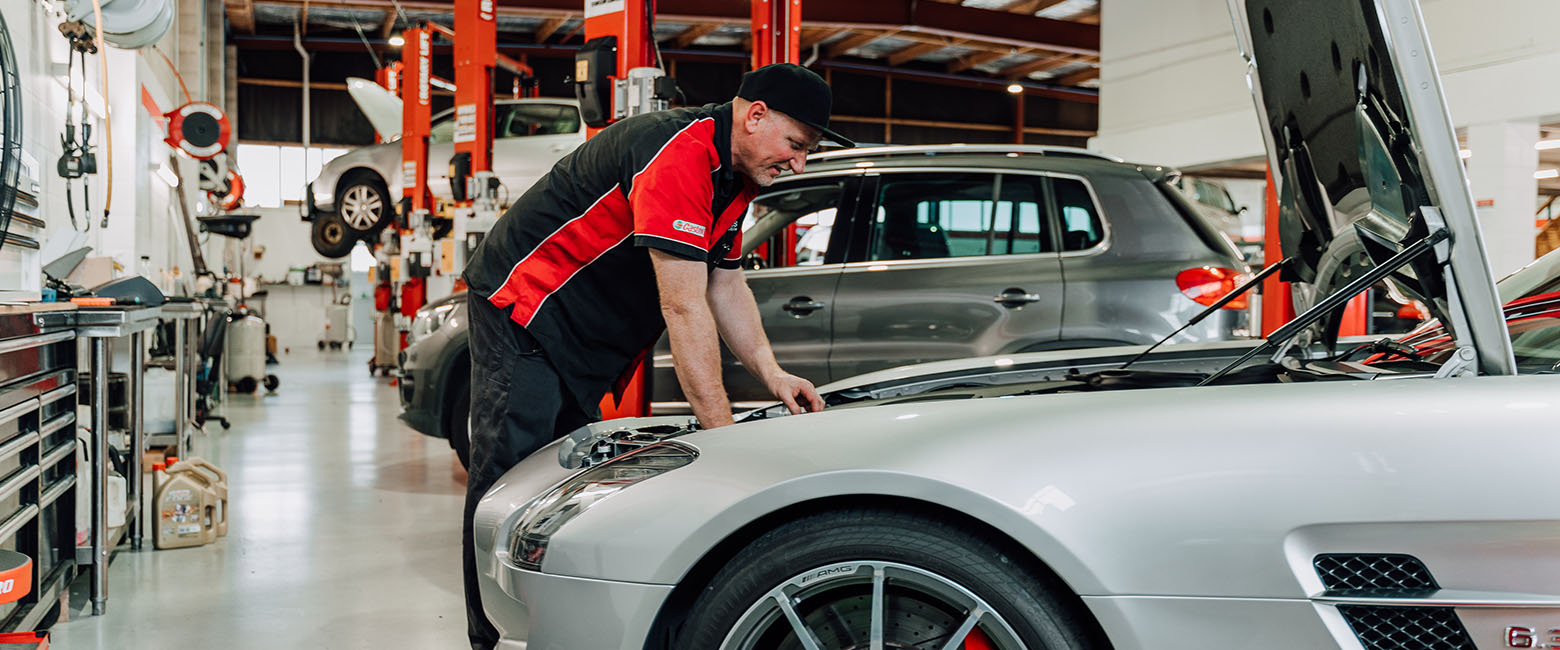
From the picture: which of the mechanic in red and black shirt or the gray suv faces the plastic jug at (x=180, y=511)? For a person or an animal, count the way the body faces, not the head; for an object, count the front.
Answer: the gray suv

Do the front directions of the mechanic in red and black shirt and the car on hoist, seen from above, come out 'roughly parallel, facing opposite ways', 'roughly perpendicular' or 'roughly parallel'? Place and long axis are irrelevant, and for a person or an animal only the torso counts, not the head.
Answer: roughly parallel, facing opposite ways

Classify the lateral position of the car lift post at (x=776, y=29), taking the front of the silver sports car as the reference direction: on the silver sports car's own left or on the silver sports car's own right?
on the silver sports car's own right

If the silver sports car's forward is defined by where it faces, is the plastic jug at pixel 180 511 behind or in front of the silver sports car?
in front

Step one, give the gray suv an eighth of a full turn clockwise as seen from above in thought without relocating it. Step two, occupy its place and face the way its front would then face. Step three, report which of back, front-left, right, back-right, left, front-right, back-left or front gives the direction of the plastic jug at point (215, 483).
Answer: front-left

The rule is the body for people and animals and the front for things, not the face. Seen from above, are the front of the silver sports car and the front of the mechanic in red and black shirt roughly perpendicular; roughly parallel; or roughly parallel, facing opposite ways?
roughly parallel, facing opposite ways

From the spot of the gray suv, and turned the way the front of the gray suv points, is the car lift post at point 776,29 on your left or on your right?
on your right

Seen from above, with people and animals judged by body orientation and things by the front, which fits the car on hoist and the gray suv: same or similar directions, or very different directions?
same or similar directions

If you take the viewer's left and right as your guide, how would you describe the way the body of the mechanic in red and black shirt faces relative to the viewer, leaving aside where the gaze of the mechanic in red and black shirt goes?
facing to the right of the viewer

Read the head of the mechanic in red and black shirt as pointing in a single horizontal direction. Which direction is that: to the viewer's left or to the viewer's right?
to the viewer's right

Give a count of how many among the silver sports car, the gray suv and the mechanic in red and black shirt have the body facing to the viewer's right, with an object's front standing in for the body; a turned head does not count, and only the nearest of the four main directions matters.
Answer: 1

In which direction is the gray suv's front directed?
to the viewer's left

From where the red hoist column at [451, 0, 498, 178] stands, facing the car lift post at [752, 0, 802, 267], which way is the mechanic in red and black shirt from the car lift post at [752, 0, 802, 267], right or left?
right

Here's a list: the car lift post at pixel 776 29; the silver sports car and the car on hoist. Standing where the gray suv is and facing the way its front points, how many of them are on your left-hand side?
1

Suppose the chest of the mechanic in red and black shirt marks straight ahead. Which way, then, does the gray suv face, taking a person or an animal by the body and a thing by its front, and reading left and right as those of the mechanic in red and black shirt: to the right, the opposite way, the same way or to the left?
the opposite way

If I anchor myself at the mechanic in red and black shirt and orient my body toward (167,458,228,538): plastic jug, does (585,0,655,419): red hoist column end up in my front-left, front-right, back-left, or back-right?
front-right

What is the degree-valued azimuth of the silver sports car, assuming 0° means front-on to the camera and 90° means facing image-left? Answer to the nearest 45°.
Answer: approximately 90°

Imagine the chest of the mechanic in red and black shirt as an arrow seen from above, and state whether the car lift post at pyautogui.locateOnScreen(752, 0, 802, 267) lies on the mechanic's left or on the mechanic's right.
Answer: on the mechanic's left

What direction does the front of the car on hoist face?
to the viewer's left
